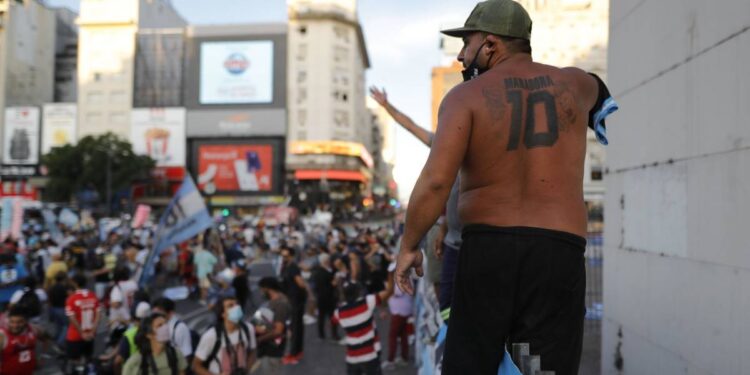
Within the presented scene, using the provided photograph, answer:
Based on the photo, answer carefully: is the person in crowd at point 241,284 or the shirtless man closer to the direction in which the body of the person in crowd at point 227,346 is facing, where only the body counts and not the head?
the shirtless man

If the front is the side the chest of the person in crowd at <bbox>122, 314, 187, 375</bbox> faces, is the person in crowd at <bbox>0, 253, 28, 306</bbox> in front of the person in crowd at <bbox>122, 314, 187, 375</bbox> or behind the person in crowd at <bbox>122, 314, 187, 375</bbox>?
behind

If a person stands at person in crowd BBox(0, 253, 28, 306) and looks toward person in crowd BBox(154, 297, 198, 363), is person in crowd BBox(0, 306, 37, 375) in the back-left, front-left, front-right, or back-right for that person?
front-right

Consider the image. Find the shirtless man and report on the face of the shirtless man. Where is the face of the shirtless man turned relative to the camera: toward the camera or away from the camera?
away from the camera

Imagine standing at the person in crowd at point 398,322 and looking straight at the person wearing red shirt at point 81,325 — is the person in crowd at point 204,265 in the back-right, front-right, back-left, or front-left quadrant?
front-right

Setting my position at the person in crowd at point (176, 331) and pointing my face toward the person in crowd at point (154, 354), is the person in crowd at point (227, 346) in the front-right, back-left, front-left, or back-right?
front-left

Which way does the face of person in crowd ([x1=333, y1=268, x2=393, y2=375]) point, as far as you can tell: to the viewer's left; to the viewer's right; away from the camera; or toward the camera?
away from the camera

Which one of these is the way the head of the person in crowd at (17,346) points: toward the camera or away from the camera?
toward the camera

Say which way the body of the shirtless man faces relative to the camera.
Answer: away from the camera
